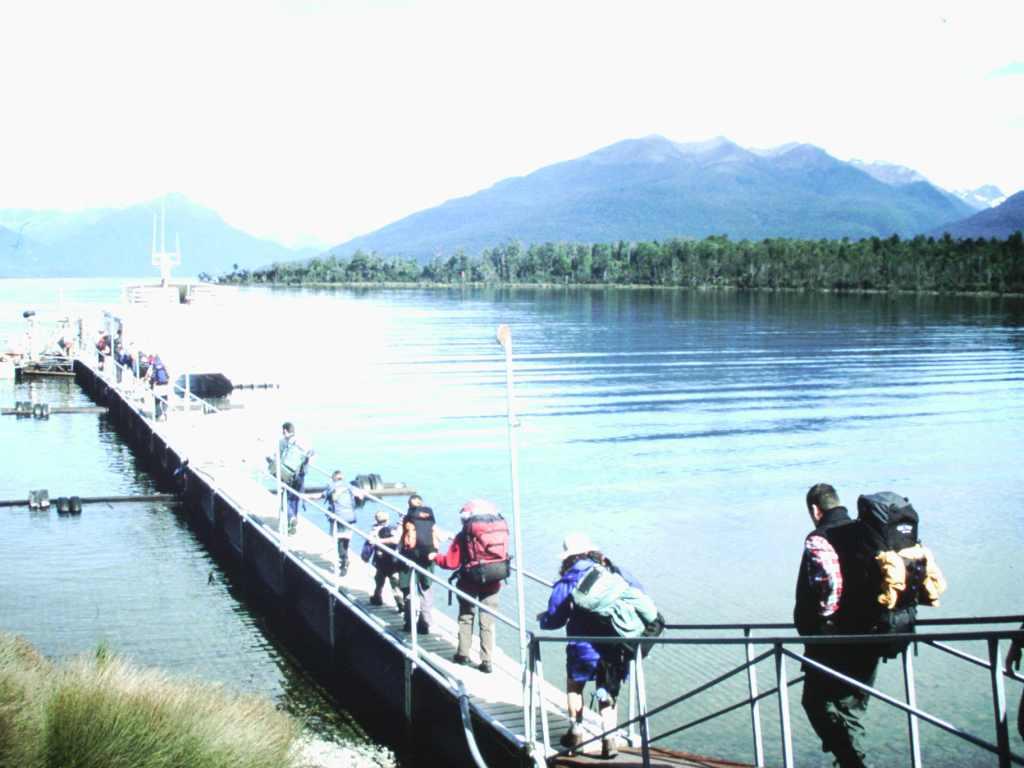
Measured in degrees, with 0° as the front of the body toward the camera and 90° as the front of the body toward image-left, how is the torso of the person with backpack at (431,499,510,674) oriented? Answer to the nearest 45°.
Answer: approximately 135°

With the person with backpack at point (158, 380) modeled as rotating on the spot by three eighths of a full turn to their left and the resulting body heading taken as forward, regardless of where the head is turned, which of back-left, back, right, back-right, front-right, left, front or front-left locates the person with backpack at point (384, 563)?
front

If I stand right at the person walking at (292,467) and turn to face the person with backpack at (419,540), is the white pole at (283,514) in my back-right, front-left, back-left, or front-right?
front-right

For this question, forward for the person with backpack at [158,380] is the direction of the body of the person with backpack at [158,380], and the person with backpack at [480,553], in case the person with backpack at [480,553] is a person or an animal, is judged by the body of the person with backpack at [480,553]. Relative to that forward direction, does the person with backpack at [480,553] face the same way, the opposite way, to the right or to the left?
the same way

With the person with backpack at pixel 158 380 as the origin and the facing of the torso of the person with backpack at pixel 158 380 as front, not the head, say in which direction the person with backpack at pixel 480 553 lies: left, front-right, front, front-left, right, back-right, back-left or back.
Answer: back-left

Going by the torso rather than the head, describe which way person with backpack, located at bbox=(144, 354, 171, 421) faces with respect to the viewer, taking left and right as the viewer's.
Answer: facing away from the viewer and to the left of the viewer

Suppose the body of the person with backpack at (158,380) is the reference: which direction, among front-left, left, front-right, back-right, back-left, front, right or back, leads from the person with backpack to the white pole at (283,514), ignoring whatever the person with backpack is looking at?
back-left

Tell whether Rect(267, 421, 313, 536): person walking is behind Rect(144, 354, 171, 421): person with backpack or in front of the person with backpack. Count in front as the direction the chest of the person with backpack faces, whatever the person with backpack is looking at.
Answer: behind

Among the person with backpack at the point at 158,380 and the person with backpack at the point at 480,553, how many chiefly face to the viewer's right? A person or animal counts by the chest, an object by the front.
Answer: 0
